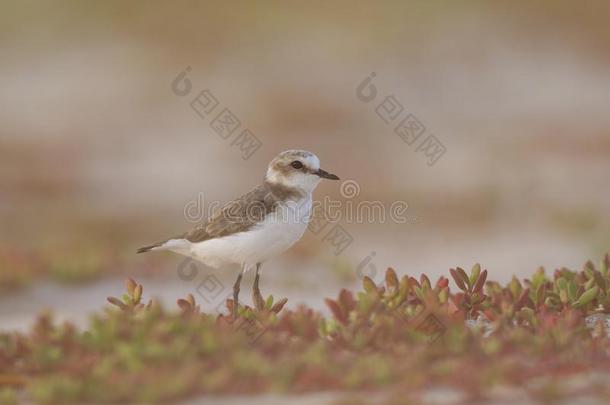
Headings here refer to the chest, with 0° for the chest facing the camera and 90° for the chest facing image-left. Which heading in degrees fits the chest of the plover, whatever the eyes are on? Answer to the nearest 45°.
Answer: approximately 270°
